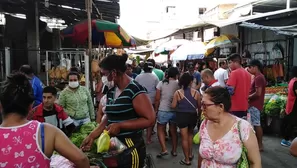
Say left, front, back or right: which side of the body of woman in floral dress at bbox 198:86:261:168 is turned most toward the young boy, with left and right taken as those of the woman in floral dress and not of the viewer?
right

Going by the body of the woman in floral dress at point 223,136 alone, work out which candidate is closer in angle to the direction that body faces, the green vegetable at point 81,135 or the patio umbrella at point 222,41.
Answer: the green vegetable

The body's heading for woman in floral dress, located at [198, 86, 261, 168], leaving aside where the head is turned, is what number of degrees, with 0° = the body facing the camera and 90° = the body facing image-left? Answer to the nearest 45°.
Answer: approximately 45°

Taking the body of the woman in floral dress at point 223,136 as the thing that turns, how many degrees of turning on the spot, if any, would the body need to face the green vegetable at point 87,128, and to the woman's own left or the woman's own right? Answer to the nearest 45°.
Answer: approximately 90° to the woman's own right

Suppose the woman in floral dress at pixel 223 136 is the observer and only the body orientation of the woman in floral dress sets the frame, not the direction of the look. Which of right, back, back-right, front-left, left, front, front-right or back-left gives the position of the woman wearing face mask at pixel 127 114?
front-right

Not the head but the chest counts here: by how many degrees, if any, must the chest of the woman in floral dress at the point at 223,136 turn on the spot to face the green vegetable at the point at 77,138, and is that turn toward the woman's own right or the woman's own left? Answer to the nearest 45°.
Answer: approximately 90° to the woman's own right

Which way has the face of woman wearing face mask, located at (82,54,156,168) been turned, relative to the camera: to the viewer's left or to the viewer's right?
to the viewer's left

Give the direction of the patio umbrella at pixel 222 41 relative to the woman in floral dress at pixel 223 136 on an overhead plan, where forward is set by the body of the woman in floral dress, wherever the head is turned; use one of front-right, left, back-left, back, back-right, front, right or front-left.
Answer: back-right

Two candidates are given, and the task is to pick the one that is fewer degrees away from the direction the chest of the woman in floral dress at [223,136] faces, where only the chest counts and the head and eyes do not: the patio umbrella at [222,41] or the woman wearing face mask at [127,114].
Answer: the woman wearing face mask

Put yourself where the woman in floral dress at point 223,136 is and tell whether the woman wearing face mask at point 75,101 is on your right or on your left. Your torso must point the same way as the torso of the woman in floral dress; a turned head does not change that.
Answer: on your right

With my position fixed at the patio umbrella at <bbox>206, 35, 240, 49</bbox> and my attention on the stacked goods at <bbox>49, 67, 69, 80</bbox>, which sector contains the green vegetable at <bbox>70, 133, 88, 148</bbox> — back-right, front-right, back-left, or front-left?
front-left
